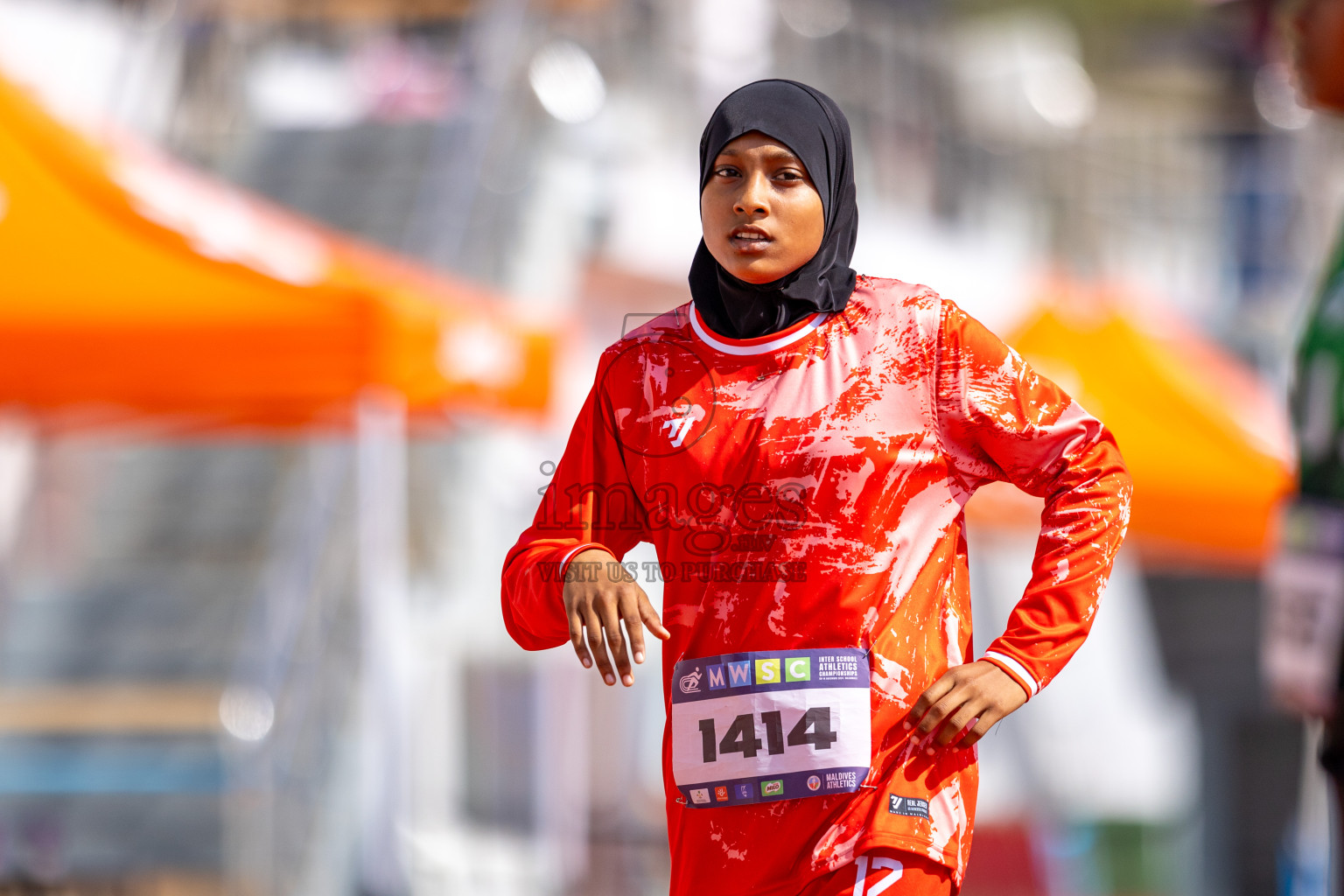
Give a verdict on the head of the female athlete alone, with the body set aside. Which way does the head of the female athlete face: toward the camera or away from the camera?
toward the camera

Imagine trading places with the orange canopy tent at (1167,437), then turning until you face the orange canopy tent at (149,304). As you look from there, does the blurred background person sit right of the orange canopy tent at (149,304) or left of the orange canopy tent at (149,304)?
left

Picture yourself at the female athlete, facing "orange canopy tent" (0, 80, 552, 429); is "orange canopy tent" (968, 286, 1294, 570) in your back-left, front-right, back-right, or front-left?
front-right
